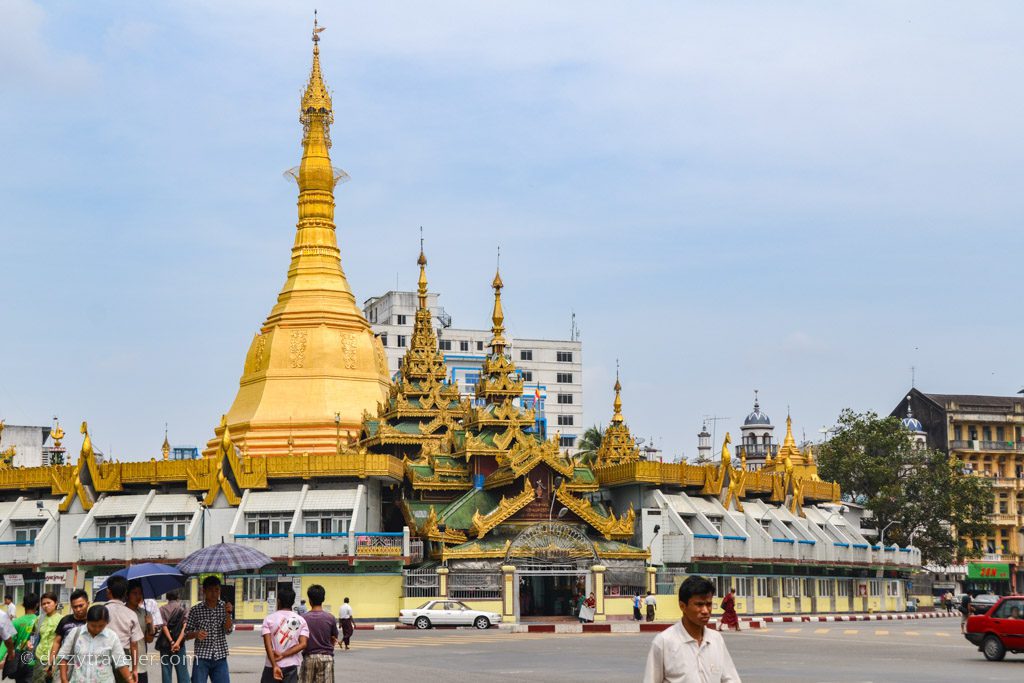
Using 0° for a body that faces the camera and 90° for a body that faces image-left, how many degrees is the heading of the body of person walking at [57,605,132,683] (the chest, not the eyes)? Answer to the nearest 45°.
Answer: approximately 0°

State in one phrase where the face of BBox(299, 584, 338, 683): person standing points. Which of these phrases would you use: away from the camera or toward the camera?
away from the camera

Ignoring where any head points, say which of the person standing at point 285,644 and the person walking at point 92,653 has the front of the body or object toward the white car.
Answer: the person standing at point 285,644

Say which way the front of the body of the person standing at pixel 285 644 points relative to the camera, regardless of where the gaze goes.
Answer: away from the camera

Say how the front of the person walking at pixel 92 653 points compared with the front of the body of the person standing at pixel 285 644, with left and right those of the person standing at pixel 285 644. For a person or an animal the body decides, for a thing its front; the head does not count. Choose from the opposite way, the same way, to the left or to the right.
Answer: the opposite way

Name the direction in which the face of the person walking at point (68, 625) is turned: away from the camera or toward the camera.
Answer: toward the camera

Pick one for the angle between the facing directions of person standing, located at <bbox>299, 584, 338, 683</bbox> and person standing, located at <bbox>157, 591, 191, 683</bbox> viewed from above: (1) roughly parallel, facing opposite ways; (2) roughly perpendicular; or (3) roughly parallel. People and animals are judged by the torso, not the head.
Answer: roughly parallel

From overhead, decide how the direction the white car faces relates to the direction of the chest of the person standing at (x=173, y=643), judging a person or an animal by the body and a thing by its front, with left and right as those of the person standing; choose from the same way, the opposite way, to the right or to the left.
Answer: to the right

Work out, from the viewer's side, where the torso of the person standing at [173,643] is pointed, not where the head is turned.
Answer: away from the camera

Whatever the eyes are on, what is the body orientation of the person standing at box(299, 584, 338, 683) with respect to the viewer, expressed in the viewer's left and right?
facing away from the viewer

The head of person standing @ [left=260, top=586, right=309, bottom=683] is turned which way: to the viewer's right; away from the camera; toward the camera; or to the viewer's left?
away from the camera

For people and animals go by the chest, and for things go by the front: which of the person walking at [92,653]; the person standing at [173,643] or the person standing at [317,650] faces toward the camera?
the person walking at [92,653]

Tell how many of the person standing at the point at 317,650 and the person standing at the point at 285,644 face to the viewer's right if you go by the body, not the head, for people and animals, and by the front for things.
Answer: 0
